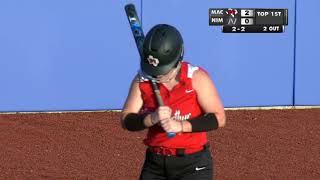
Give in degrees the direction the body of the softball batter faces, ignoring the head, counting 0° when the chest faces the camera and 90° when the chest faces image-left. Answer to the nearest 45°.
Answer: approximately 0°
